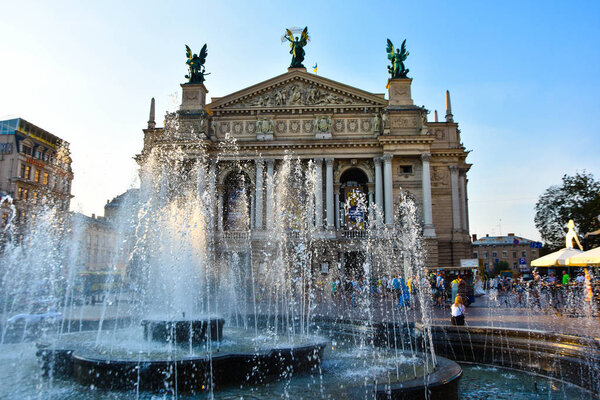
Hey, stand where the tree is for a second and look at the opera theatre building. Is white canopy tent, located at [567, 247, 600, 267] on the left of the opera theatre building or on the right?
left

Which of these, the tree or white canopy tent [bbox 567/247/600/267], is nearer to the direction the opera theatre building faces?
the white canopy tent

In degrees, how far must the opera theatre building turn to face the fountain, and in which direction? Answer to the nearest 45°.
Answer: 0° — it already faces it

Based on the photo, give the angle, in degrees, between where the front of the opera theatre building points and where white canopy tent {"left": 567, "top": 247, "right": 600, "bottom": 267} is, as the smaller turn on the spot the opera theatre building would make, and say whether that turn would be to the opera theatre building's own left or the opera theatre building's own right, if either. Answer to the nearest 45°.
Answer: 0° — it already faces it

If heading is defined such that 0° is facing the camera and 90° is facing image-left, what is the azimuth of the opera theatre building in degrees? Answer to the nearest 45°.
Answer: approximately 0°

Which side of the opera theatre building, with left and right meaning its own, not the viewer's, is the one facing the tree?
left

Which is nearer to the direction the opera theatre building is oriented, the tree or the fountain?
the fountain
